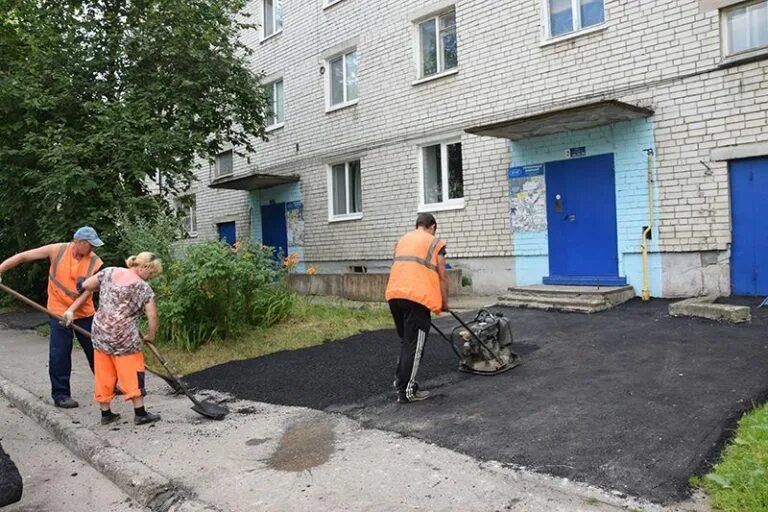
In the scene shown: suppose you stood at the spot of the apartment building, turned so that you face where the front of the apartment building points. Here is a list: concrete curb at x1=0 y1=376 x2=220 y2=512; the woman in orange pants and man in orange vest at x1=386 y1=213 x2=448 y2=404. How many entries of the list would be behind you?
0

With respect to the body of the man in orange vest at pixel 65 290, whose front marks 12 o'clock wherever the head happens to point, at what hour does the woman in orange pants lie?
The woman in orange pants is roughly at 1 o'clock from the man in orange vest.

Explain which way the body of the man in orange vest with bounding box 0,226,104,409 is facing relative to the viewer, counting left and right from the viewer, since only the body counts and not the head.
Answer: facing the viewer and to the right of the viewer

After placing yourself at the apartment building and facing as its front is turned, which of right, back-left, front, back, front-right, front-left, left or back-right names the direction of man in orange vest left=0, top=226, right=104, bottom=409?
front

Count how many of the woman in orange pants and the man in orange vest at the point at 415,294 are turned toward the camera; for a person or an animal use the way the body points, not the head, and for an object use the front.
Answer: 0

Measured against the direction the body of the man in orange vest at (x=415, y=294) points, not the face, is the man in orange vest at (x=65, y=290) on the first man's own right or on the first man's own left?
on the first man's own left

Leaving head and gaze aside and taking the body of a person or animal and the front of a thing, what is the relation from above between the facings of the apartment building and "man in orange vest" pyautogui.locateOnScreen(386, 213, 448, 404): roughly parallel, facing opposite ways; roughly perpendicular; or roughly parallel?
roughly parallel, facing opposite ways

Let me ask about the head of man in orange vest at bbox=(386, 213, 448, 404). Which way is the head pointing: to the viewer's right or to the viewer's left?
to the viewer's right

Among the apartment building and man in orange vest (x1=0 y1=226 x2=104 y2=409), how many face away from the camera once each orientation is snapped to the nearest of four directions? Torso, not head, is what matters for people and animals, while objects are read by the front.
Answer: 0

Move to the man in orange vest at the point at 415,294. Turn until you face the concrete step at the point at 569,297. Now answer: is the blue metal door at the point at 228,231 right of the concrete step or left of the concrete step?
left

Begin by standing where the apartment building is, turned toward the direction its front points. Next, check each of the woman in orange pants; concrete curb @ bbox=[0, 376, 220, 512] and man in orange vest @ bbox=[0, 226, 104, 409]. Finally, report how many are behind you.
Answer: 0

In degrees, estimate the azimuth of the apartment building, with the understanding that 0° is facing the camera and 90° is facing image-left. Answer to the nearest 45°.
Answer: approximately 45°

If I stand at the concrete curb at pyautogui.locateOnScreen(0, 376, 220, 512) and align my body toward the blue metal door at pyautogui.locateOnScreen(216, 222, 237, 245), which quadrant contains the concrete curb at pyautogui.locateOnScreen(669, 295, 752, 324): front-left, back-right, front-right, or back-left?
front-right
